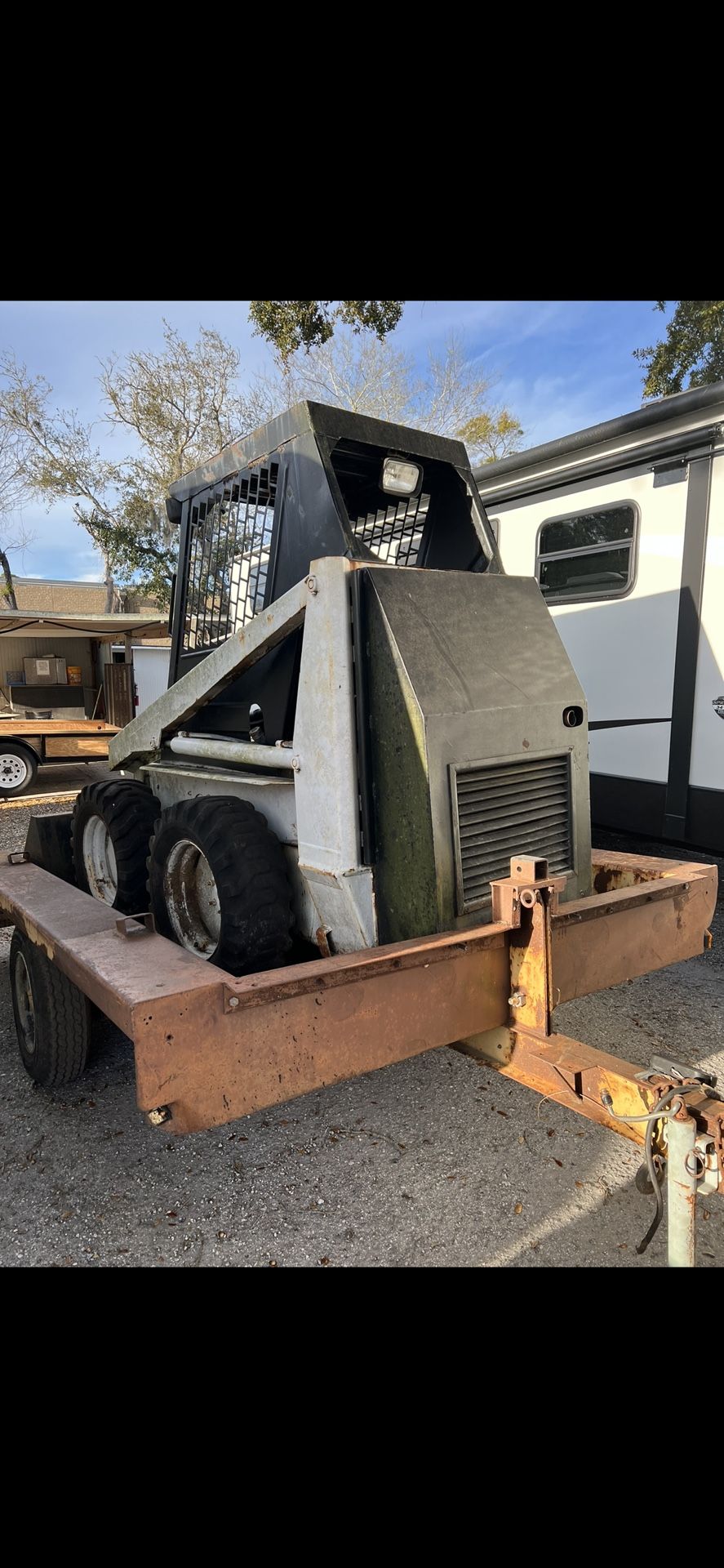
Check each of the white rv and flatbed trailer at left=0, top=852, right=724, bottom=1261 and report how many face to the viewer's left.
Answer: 0

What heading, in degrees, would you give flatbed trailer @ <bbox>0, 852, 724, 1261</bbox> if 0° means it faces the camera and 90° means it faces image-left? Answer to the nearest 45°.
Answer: approximately 315°

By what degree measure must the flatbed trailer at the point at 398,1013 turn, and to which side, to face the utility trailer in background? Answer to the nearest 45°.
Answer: approximately 180°

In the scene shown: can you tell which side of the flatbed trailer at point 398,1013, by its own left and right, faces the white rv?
left

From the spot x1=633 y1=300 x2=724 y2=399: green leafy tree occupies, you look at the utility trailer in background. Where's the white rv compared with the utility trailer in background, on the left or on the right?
left

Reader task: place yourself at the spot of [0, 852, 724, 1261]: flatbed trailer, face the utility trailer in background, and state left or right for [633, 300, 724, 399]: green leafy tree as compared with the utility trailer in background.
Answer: right

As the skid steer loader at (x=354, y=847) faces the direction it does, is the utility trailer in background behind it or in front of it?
in front

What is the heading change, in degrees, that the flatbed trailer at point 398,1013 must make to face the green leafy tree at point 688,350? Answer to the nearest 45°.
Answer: approximately 90° to its left
